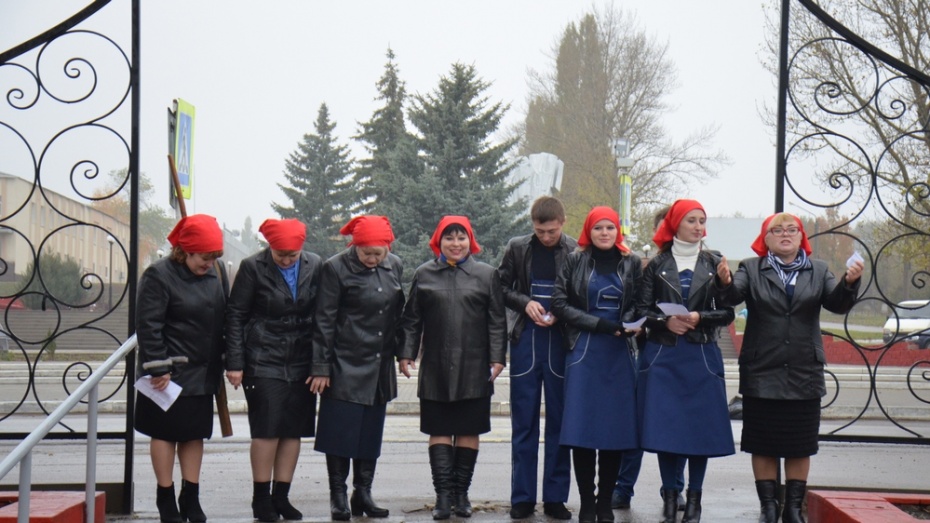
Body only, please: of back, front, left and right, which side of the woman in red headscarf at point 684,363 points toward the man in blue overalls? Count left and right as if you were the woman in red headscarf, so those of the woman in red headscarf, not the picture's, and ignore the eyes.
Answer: right

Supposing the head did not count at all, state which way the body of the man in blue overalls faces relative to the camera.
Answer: toward the camera

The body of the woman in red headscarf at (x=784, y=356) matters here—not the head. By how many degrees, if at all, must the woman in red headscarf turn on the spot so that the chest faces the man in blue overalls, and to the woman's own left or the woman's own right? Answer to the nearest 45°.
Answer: approximately 90° to the woman's own right

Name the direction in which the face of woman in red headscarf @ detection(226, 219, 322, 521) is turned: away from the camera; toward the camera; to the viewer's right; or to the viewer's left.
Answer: toward the camera

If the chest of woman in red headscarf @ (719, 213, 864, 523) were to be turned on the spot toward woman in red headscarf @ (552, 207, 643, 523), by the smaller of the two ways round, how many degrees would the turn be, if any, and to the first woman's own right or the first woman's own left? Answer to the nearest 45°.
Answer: approximately 90° to the first woman's own right

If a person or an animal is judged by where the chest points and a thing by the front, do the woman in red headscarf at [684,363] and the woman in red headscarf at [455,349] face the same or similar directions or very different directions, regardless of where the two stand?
same or similar directions

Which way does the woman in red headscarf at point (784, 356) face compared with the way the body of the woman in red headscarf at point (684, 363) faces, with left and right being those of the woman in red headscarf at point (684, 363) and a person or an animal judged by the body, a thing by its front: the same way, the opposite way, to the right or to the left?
the same way

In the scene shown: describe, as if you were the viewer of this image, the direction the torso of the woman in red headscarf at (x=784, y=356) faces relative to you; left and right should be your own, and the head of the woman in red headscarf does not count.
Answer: facing the viewer

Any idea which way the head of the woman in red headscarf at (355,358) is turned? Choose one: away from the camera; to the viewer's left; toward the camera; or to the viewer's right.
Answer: toward the camera

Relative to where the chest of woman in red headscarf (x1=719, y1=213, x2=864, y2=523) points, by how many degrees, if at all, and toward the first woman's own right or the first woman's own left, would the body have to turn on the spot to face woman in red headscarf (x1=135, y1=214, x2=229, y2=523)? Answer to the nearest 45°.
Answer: approximately 90° to the first woman's own right

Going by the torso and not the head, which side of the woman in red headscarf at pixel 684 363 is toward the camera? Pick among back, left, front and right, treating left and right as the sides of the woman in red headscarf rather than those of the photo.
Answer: front

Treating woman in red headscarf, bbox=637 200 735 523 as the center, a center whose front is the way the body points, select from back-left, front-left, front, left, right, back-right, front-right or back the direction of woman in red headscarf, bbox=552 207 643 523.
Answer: right

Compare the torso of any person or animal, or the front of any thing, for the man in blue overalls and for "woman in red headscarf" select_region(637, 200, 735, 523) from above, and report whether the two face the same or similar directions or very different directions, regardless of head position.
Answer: same or similar directions

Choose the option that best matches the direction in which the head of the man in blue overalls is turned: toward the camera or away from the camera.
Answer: toward the camera

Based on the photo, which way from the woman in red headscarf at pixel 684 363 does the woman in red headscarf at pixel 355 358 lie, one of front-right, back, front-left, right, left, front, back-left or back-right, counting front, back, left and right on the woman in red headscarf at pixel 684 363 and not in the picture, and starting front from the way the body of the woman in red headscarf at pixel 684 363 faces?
right
